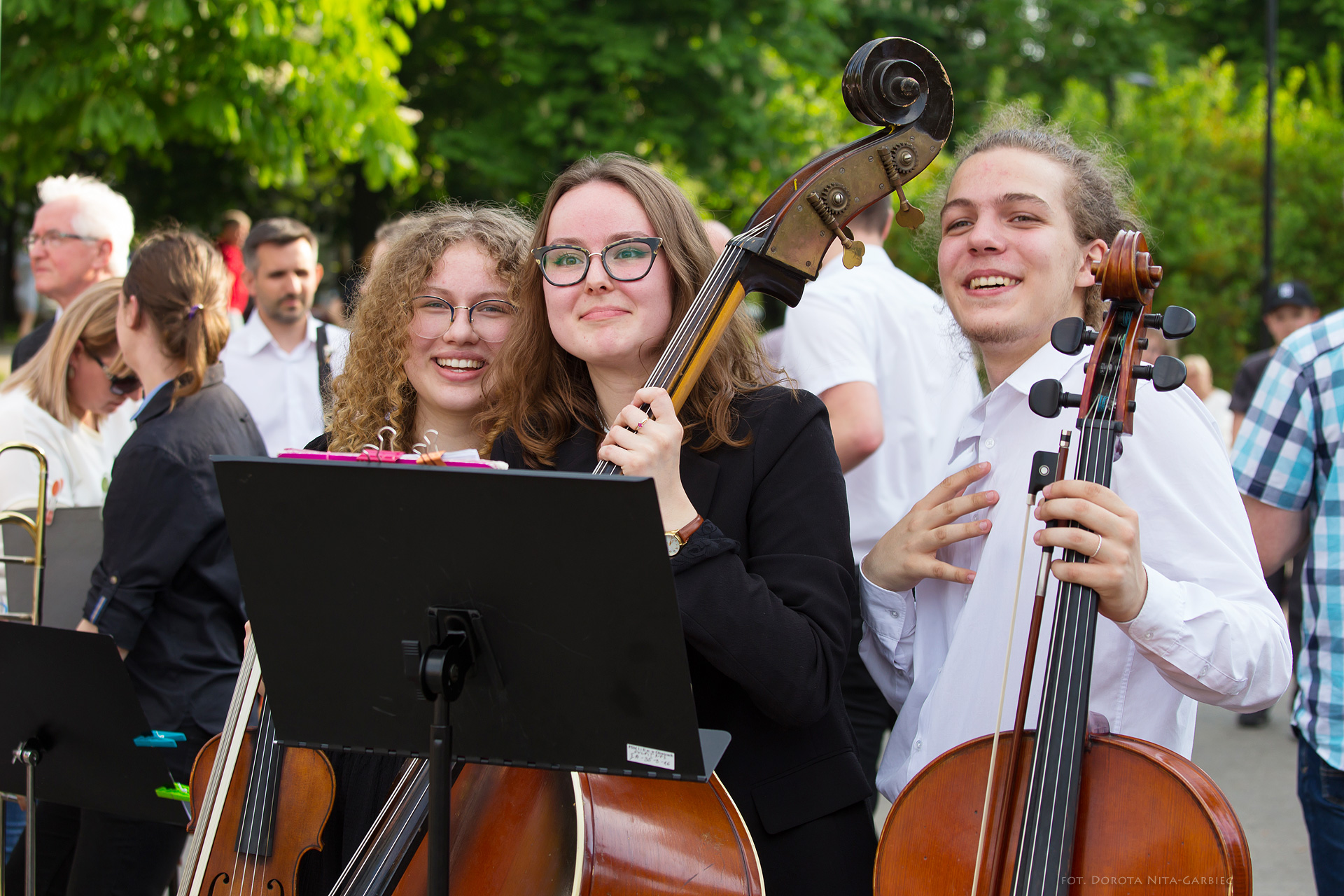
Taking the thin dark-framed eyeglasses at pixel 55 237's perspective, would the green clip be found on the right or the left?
on its left

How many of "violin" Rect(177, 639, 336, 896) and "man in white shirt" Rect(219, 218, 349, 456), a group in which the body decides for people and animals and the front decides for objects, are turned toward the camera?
2

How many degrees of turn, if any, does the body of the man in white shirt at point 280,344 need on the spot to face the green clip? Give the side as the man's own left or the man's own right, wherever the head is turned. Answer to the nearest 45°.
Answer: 0° — they already face it

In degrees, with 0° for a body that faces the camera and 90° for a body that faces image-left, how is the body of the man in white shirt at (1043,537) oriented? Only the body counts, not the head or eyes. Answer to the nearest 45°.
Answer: approximately 45°
